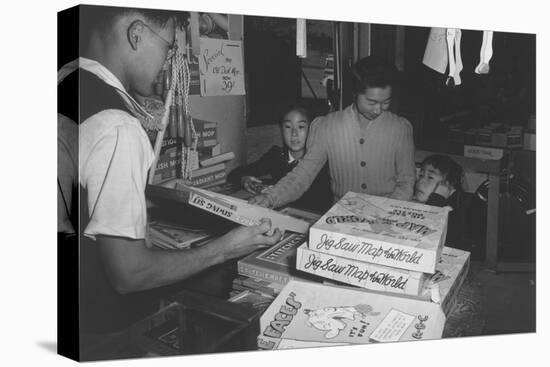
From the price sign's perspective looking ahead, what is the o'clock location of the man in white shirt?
The man in white shirt is roughly at 2 o'clock from the price sign.

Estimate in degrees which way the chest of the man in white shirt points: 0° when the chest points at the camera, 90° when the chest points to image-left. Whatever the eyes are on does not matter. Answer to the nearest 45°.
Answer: approximately 225°

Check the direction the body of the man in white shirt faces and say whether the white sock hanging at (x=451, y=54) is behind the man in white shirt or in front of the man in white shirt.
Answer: in front

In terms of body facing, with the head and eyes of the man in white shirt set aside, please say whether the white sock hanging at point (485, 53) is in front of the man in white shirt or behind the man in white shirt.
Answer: in front

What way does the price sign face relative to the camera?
toward the camera

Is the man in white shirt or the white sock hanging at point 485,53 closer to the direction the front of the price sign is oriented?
the man in white shirt

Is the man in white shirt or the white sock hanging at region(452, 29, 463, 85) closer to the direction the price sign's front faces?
the man in white shirt

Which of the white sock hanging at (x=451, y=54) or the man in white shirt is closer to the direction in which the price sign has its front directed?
the man in white shirt

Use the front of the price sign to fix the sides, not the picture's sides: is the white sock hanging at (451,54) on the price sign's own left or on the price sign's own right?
on the price sign's own left

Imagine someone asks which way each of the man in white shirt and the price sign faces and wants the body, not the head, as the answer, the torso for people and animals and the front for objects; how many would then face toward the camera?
1
